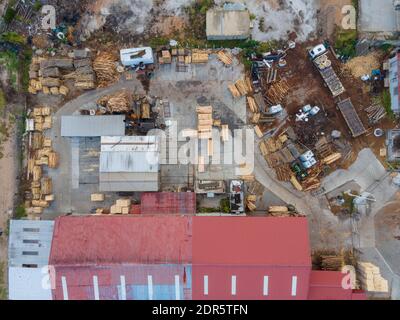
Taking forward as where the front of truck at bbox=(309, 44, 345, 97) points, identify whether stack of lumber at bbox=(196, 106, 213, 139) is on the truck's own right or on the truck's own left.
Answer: on the truck's own left

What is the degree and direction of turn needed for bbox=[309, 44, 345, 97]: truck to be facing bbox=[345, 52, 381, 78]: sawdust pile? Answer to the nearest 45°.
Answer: approximately 90° to its right

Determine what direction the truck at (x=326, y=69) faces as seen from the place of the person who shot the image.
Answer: facing away from the viewer and to the left of the viewer

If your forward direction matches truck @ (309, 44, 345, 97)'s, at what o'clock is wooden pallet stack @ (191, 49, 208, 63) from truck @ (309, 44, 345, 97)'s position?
The wooden pallet stack is roughly at 10 o'clock from the truck.

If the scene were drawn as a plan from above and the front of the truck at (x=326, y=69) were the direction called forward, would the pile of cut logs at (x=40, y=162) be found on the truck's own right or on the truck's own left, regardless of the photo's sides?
on the truck's own left

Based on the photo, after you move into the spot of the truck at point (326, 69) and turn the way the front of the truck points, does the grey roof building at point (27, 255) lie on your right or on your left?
on your left

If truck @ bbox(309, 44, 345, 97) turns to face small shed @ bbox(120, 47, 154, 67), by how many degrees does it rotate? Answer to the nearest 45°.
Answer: approximately 45° to its left

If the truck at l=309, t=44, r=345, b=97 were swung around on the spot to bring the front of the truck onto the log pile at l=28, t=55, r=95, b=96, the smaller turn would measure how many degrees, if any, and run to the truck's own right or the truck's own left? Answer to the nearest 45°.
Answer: approximately 45° to the truck's own left

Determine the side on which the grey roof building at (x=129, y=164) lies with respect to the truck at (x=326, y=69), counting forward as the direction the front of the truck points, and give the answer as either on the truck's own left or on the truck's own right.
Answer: on the truck's own left

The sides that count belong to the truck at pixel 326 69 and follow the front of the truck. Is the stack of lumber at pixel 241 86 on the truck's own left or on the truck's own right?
on the truck's own left
